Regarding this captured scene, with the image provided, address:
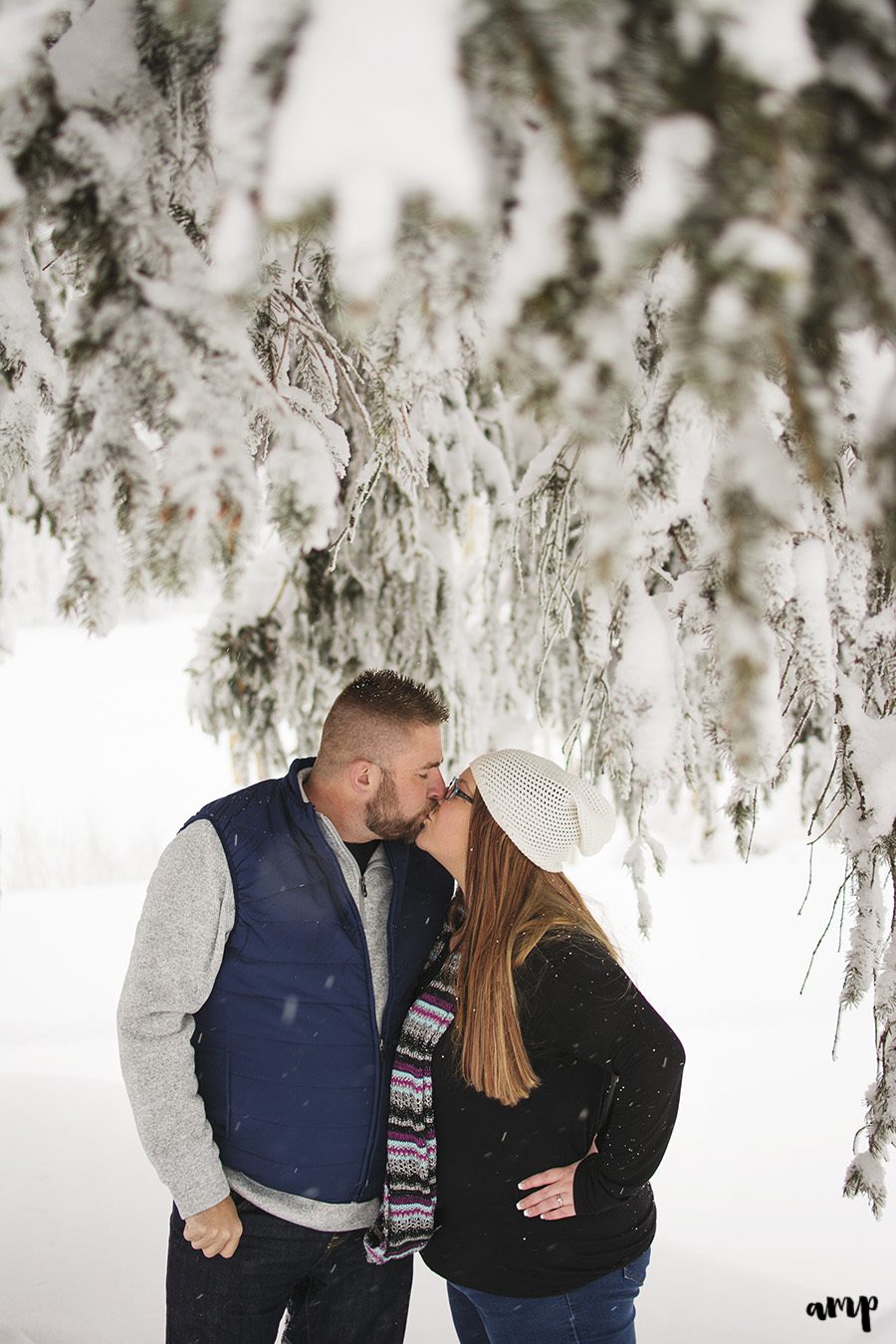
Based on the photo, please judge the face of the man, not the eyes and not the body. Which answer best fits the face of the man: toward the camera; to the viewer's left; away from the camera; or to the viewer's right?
to the viewer's right

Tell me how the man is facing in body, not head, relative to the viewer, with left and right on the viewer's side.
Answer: facing the viewer and to the right of the viewer

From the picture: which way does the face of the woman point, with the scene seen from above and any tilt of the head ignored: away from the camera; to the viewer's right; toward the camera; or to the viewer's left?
to the viewer's left
